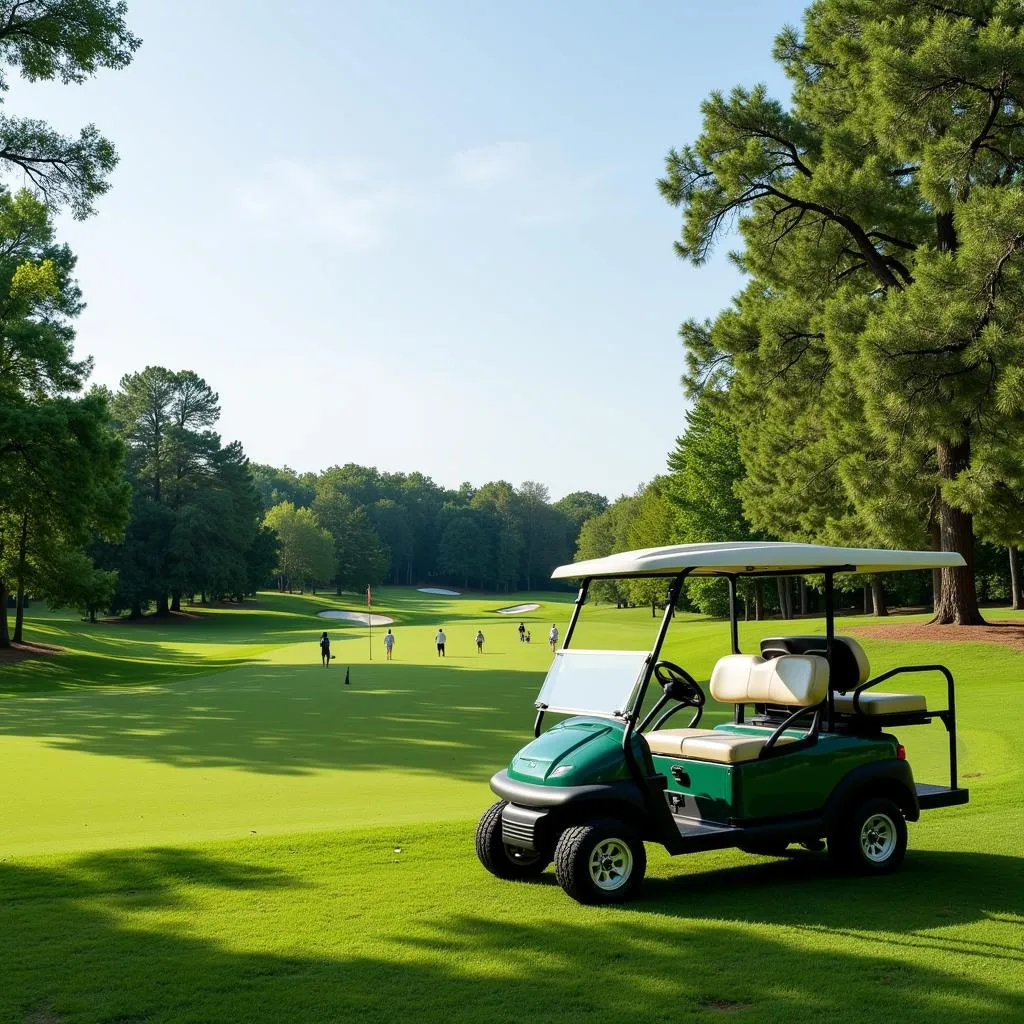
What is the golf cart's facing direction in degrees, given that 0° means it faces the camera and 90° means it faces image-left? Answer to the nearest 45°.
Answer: approximately 45°

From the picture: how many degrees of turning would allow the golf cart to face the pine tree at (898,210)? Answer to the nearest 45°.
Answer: approximately 135° to its right
